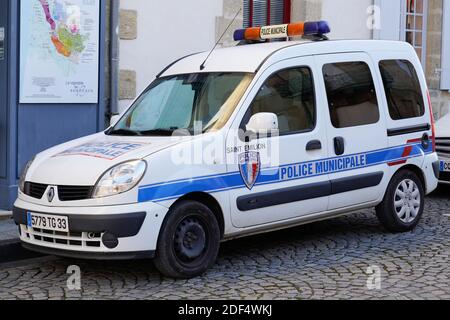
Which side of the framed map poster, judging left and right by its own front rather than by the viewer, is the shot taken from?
front

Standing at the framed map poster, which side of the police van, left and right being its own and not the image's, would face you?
right

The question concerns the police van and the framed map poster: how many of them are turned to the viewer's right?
0

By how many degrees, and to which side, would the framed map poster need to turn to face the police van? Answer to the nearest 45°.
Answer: approximately 45° to its left

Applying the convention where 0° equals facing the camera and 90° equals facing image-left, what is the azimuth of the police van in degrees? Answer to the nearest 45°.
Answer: approximately 45°
